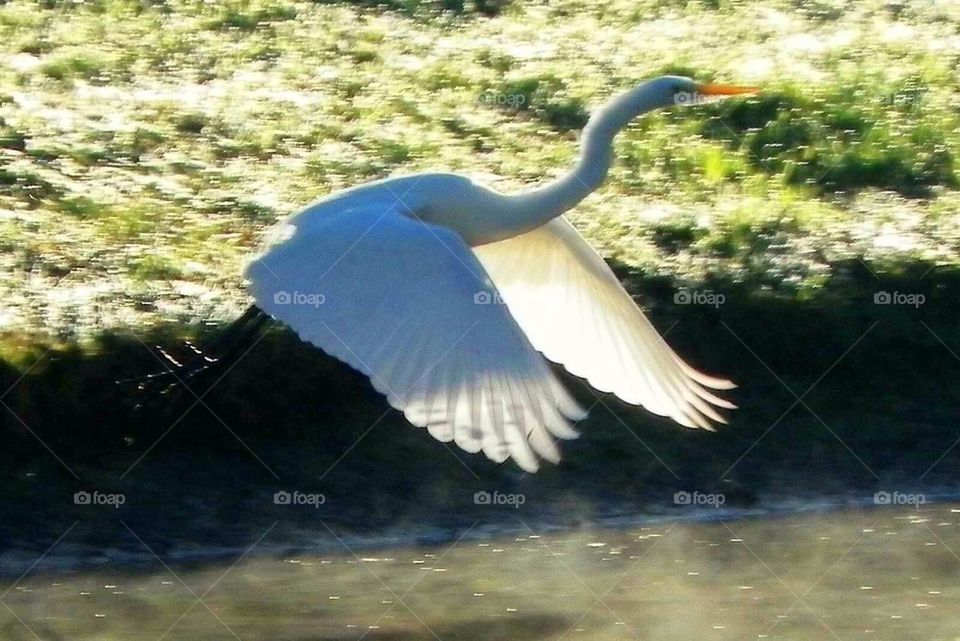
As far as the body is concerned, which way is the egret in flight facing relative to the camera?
to the viewer's right
